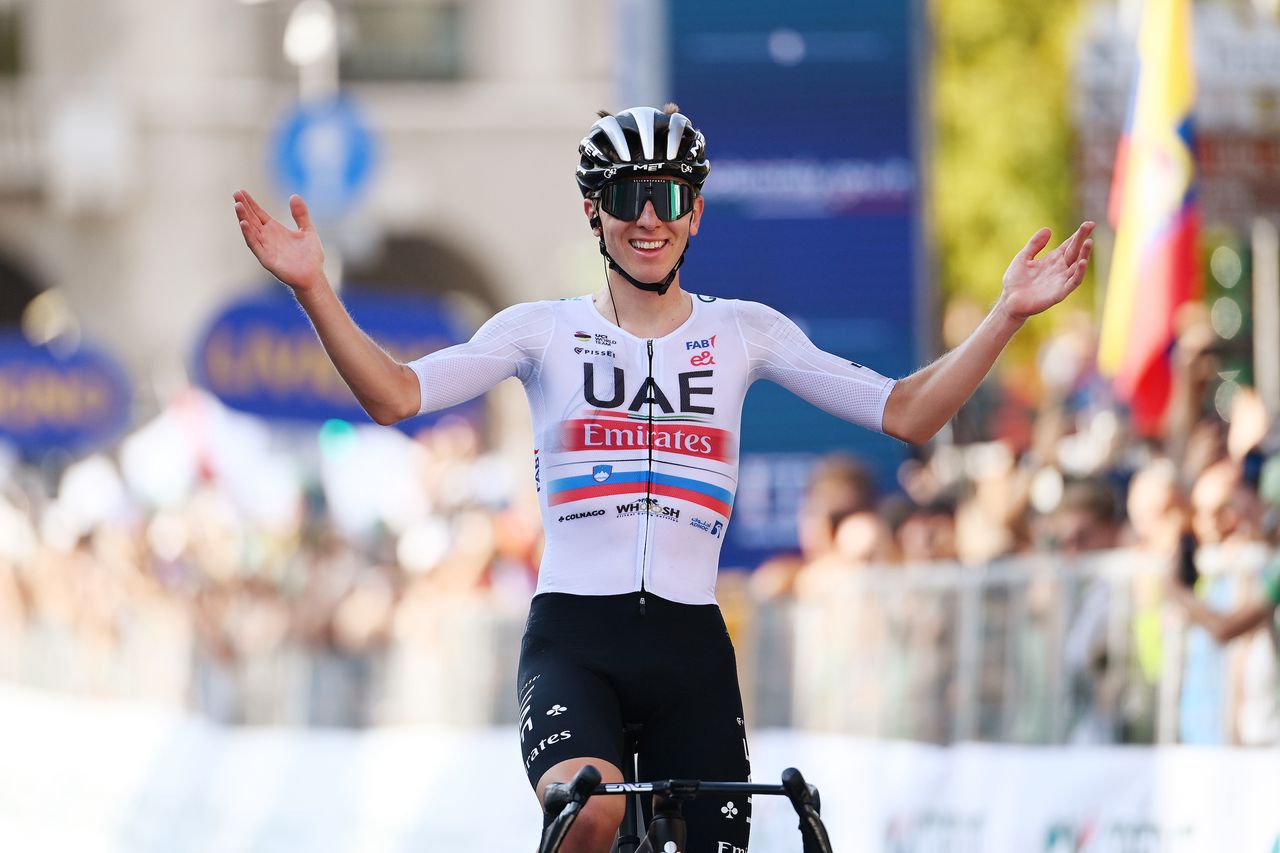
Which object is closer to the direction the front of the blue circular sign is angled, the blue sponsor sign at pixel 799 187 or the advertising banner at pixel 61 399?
the blue sponsor sign

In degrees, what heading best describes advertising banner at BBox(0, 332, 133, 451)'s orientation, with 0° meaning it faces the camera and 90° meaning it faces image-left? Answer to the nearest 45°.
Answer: approximately 0°

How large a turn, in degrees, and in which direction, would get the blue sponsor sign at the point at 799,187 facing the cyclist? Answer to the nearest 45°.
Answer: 0° — it already faces them

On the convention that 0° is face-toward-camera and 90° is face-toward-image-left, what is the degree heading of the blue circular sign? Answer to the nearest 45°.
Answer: approximately 0°

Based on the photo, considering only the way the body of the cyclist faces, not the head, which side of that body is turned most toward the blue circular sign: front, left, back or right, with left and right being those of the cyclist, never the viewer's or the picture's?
back
